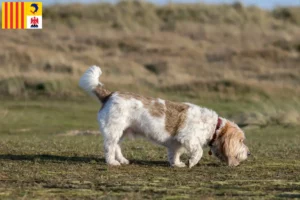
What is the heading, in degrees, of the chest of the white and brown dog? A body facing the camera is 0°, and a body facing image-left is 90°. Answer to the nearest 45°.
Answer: approximately 270°
